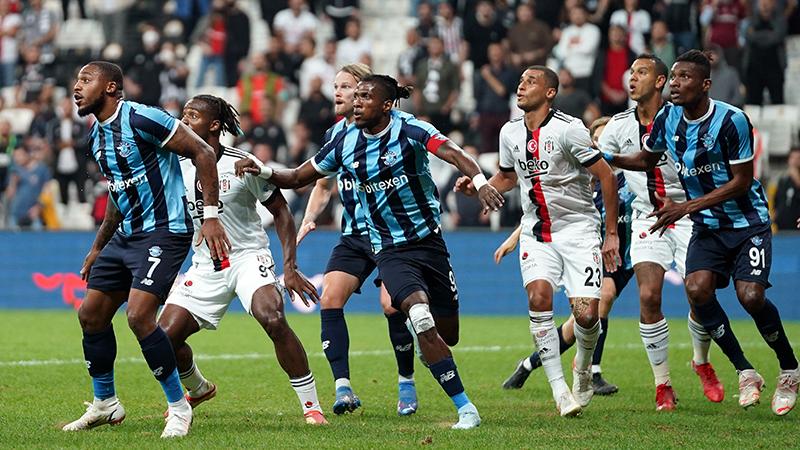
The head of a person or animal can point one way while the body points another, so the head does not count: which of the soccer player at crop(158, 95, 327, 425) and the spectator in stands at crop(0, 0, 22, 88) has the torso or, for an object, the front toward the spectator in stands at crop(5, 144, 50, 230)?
the spectator in stands at crop(0, 0, 22, 88)

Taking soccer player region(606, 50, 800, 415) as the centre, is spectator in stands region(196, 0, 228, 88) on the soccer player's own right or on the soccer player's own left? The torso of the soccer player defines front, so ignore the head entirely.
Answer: on the soccer player's own right

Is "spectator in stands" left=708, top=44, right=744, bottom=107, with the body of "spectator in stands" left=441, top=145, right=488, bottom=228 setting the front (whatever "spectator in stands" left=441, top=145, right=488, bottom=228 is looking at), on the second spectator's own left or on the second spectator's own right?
on the second spectator's own left

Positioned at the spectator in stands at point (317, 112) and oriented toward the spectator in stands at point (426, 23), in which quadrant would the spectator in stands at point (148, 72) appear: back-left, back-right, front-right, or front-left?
back-left

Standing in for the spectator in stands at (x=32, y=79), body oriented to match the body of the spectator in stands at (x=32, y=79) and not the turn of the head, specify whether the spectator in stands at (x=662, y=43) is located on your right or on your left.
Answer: on your left

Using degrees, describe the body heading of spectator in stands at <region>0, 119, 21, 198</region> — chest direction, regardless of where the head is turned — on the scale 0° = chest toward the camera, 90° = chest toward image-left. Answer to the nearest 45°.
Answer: approximately 0°

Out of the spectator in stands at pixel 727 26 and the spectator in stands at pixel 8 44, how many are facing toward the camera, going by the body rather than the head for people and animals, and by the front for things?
2

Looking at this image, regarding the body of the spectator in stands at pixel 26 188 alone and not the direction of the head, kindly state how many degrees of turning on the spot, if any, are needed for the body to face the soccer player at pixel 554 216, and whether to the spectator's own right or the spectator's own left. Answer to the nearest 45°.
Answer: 0° — they already face them
